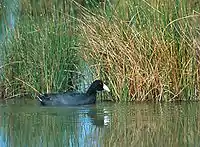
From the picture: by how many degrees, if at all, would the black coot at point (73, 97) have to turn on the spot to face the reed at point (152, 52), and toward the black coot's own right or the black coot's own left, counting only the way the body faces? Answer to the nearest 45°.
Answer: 0° — it already faces it

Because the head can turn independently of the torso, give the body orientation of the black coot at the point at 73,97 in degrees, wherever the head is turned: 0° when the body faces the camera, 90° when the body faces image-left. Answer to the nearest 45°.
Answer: approximately 270°
